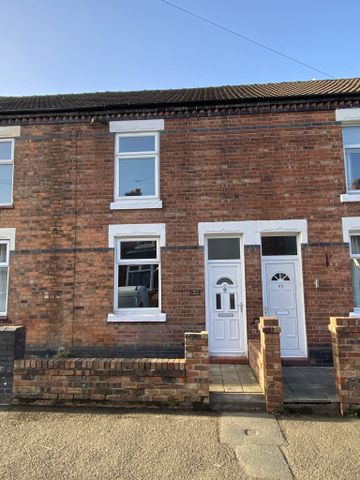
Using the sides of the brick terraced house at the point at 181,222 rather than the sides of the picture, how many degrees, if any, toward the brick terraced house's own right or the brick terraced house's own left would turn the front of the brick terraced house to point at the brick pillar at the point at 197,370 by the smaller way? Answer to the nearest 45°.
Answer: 0° — it already faces it

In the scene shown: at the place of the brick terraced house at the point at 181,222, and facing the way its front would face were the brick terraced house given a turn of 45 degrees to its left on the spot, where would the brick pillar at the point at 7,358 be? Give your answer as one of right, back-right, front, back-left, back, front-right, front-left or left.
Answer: right

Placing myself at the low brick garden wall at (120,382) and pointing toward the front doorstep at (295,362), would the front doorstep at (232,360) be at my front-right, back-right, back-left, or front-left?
front-left

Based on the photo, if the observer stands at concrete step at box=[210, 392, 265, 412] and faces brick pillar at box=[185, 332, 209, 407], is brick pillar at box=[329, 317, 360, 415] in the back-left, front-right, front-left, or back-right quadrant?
back-left

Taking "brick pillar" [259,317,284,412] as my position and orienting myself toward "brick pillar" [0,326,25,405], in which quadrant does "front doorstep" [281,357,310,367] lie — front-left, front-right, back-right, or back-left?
back-right

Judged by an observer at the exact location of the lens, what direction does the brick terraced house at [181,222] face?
facing the viewer

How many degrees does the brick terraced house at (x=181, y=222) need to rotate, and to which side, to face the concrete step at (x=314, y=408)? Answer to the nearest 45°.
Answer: approximately 45° to its left
